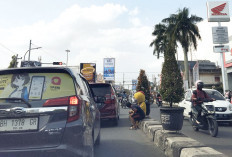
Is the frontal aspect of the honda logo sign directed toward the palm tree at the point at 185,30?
no

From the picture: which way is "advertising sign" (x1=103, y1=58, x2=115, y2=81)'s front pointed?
toward the camera

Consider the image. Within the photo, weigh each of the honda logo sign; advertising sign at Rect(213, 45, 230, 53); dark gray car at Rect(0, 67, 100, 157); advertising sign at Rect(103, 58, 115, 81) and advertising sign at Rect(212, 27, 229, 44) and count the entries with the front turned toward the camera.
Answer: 4

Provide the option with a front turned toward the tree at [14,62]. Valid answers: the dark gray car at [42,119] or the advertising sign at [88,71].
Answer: the dark gray car

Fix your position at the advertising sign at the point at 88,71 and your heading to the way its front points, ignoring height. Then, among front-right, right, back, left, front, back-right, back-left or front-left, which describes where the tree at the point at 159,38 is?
left

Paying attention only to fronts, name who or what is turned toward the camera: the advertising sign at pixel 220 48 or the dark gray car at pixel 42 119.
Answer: the advertising sign

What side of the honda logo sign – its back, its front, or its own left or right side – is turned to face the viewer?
front

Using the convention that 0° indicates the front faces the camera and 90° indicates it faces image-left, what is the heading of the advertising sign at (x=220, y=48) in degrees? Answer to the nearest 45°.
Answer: approximately 0°

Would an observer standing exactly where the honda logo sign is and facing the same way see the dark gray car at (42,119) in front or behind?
in front

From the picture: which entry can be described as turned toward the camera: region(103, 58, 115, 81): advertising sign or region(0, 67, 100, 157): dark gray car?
the advertising sign

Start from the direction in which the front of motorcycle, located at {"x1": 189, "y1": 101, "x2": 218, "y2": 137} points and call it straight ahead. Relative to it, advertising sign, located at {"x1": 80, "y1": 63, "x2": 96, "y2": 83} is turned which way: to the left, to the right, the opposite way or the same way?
the same way

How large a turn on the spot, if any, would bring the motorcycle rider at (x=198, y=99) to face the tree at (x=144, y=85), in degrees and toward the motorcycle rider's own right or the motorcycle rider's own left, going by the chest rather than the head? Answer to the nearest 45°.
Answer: approximately 180°

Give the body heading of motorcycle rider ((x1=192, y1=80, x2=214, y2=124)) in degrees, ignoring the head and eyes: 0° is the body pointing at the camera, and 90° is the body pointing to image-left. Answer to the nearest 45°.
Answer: approximately 315°

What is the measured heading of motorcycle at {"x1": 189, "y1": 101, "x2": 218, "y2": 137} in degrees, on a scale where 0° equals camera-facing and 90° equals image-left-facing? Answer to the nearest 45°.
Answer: approximately 315°

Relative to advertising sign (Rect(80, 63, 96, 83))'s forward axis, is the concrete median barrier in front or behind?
in front

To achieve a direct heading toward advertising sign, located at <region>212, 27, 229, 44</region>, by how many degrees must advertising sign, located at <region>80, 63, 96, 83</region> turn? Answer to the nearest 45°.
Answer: approximately 45° to its left

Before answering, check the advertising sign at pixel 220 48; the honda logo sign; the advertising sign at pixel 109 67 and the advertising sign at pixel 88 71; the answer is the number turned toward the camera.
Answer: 4

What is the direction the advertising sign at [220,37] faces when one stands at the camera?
facing the viewer
